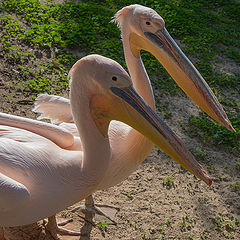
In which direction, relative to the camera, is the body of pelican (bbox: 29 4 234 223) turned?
to the viewer's right

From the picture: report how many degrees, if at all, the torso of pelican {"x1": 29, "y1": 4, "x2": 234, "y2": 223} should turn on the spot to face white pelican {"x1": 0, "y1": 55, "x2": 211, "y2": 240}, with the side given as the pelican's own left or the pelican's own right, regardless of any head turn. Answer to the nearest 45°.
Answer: approximately 135° to the pelican's own right

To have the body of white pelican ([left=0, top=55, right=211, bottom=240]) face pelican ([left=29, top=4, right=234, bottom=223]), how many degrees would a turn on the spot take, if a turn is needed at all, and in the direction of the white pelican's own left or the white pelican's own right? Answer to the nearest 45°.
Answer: approximately 45° to the white pelican's own left

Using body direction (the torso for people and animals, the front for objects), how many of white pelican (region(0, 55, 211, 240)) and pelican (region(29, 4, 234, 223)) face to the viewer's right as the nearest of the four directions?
2

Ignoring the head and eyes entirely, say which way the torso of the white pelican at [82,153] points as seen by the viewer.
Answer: to the viewer's right
